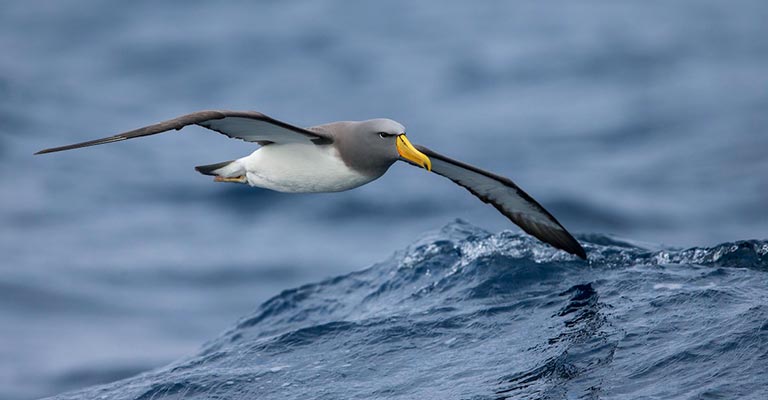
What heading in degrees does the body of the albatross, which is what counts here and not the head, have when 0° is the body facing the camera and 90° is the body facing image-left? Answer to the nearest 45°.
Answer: approximately 315°
